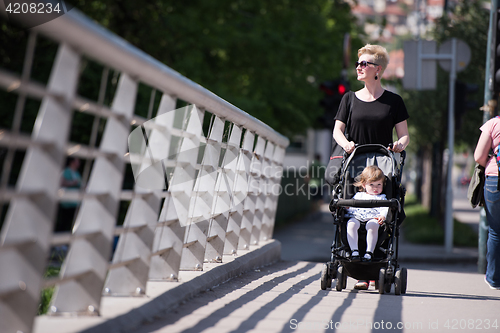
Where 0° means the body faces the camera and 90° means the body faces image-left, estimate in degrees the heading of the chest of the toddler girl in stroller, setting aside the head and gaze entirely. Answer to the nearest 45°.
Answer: approximately 0°

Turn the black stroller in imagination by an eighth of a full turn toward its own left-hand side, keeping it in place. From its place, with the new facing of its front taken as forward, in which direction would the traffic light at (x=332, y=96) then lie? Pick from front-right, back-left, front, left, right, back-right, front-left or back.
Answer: back-left

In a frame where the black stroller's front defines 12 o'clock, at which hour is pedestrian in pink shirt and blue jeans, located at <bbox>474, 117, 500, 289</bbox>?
The pedestrian in pink shirt and blue jeans is roughly at 8 o'clock from the black stroller.

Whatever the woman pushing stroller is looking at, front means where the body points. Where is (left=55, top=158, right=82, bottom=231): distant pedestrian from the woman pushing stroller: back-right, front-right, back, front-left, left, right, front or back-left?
back-right

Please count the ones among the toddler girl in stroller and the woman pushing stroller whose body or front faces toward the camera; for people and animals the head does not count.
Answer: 2
